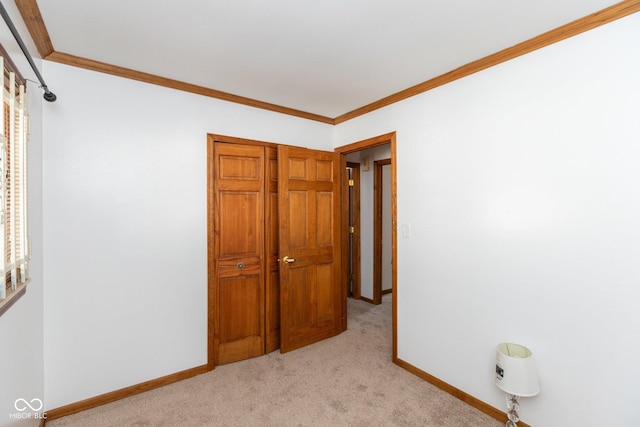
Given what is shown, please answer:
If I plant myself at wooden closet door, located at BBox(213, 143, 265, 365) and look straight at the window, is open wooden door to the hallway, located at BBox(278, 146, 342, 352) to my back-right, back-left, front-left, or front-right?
back-left

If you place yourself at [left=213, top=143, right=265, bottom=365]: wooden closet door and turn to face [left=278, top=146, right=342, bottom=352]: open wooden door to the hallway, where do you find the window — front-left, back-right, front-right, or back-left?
back-right

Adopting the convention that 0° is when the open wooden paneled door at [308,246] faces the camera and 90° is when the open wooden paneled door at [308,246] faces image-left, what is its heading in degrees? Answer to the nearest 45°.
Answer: approximately 315°
